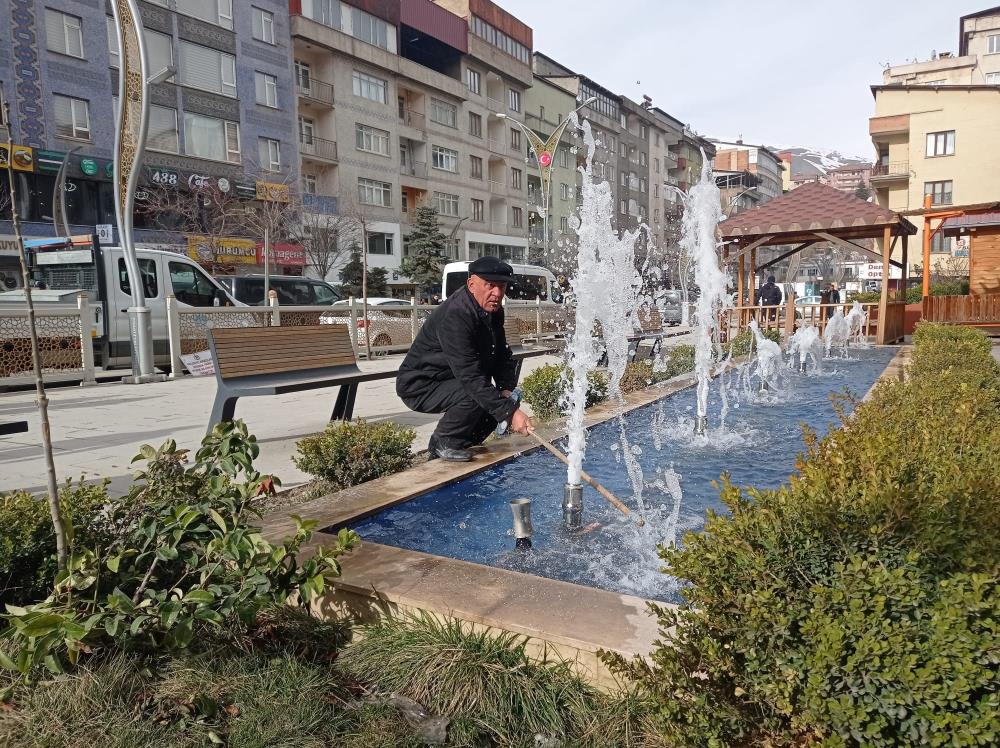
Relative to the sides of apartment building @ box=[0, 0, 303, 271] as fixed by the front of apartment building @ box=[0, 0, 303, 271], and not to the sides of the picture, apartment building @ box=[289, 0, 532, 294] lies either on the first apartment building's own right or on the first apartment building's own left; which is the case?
on the first apartment building's own left

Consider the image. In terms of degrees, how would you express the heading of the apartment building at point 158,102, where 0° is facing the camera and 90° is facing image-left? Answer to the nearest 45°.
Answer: approximately 315°

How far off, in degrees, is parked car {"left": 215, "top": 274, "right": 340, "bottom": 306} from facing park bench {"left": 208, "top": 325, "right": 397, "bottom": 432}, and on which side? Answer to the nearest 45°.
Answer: approximately 90° to its right

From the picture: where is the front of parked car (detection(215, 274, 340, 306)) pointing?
to the viewer's right

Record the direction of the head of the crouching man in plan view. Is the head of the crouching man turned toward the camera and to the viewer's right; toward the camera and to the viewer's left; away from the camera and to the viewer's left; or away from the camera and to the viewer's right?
toward the camera and to the viewer's right

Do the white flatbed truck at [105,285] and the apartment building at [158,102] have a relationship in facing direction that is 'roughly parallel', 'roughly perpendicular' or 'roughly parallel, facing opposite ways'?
roughly perpendicular

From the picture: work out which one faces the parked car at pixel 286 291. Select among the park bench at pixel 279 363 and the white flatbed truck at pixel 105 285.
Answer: the white flatbed truck

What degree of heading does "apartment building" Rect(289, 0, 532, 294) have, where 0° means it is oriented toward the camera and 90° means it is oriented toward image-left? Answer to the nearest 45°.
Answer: approximately 315°

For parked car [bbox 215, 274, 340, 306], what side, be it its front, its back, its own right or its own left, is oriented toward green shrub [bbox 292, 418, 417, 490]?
right

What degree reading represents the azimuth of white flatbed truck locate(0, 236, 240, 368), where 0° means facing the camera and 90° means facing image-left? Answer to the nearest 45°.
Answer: approximately 225°
